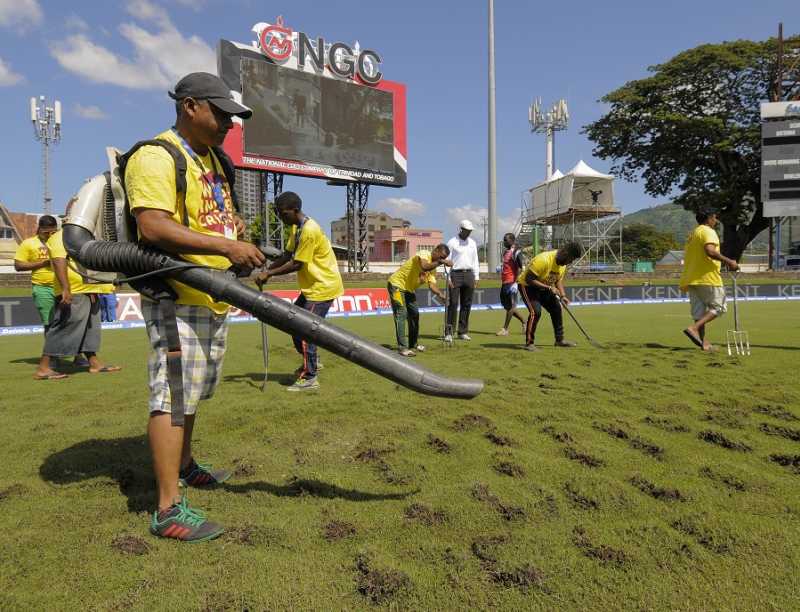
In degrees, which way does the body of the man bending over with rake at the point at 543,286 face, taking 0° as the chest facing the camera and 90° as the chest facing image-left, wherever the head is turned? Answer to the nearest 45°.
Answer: approximately 315°

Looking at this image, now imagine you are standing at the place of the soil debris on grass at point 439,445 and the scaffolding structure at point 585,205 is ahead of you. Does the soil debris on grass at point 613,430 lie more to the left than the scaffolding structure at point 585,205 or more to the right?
right

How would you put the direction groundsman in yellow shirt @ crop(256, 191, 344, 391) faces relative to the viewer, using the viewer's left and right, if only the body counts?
facing to the left of the viewer

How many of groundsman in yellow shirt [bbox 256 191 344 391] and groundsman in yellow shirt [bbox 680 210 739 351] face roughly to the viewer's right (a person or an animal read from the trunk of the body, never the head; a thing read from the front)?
1

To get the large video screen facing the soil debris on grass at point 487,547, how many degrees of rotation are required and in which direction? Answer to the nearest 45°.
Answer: approximately 45° to its right

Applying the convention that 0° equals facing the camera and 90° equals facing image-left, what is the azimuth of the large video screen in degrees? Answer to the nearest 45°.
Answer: approximately 315°
